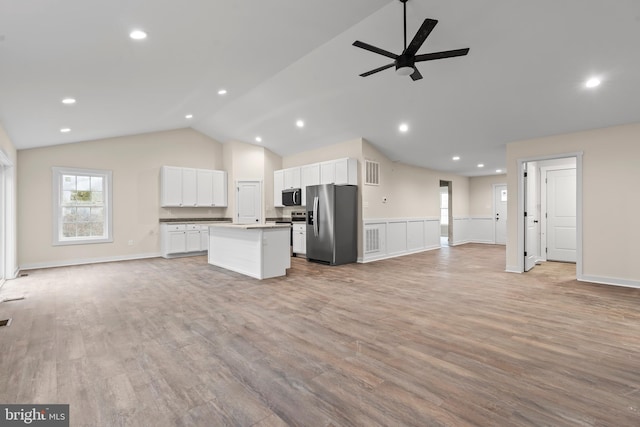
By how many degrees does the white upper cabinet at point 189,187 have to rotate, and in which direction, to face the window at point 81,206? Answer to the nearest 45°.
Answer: approximately 90° to its right

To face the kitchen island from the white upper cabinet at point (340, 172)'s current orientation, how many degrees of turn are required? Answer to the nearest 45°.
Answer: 0° — it already faces it

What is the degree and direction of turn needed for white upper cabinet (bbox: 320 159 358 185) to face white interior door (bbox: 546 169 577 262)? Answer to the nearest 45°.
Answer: approximately 135° to its left

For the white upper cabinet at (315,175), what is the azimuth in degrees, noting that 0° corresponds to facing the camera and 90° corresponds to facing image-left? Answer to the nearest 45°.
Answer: approximately 45°

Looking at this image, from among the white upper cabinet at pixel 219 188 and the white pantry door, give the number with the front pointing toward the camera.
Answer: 2

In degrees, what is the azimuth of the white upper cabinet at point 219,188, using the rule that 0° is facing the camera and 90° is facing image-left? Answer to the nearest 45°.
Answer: approximately 0°

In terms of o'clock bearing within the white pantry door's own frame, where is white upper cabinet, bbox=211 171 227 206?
The white upper cabinet is roughly at 3 o'clock from the white pantry door.

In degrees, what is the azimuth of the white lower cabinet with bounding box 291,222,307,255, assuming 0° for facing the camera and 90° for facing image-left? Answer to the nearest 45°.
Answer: approximately 45°
